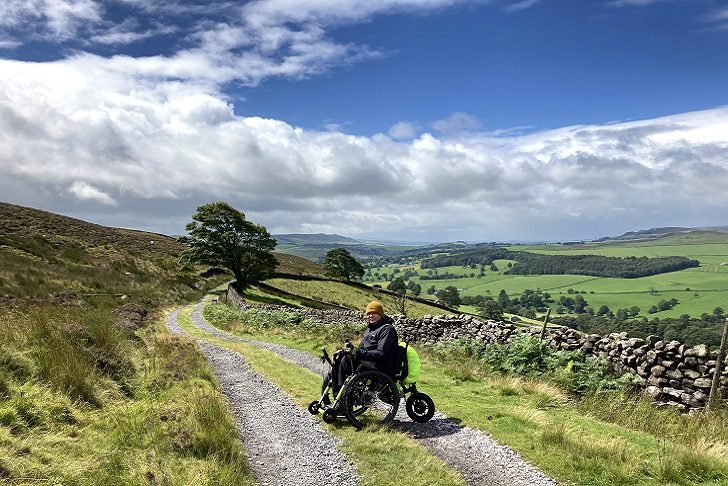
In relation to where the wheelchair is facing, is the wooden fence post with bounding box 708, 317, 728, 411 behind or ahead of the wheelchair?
behind

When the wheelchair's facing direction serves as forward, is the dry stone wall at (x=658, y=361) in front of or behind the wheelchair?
behind

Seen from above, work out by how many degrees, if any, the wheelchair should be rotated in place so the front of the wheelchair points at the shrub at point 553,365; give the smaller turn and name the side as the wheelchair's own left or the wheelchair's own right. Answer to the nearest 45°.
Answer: approximately 135° to the wheelchair's own right

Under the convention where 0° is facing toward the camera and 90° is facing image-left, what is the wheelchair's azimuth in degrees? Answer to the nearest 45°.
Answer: approximately 90°
